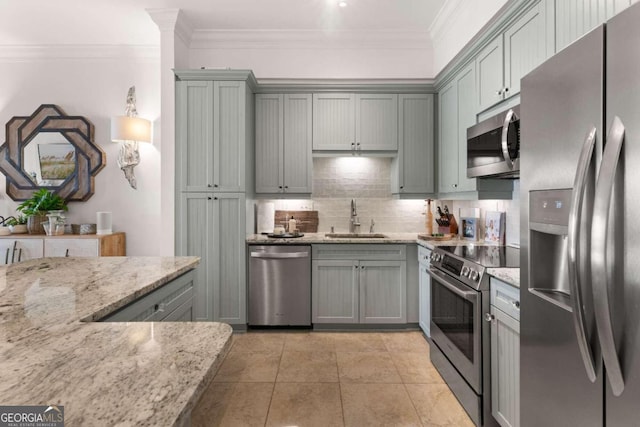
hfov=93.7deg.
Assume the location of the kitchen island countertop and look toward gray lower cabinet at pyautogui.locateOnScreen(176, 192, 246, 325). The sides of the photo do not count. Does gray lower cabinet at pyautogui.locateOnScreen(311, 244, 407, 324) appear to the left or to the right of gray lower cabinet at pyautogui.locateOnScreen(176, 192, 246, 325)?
right

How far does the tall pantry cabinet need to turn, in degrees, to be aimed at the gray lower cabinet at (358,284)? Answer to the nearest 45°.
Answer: approximately 90° to its left

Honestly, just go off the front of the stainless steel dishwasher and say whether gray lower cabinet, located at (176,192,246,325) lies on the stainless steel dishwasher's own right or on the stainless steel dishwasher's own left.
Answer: on the stainless steel dishwasher's own right

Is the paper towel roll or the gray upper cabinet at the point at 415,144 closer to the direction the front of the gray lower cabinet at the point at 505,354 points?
the paper towel roll

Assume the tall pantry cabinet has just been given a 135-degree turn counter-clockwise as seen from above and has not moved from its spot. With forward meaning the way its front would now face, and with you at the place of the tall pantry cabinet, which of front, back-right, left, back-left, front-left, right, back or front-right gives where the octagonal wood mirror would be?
left

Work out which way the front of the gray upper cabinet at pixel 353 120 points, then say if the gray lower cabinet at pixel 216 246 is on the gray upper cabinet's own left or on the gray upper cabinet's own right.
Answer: on the gray upper cabinet's own right

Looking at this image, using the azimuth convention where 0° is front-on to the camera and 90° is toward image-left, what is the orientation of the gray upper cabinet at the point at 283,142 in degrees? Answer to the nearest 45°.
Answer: approximately 0°
